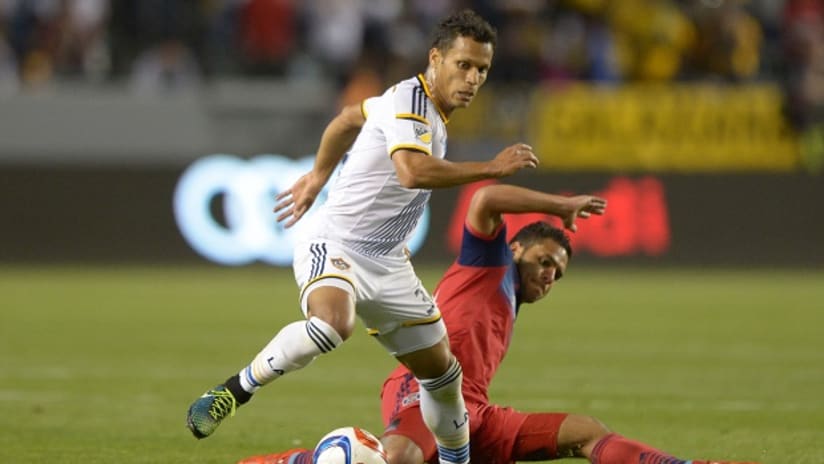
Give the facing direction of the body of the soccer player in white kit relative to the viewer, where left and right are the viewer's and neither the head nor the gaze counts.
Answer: facing the viewer and to the right of the viewer

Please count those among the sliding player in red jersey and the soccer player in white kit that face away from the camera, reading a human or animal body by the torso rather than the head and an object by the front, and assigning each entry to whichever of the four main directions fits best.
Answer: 0

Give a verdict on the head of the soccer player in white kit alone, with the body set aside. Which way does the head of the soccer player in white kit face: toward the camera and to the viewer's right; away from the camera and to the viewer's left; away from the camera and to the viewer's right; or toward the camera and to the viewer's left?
toward the camera and to the viewer's right

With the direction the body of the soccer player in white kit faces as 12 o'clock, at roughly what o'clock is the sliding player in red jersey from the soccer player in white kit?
The sliding player in red jersey is roughly at 10 o'clock from the soccer player in white kit.

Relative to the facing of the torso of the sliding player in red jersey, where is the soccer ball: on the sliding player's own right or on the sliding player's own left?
on the sliding player's own right
